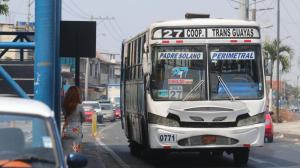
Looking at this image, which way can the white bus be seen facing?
toward the camera

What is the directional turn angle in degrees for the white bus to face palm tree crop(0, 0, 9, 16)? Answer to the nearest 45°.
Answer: approximately 90° to its right

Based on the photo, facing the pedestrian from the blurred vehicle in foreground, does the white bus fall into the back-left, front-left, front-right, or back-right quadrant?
front-right

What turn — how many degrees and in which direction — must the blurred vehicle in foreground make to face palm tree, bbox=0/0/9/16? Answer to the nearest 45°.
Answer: approximately 180°

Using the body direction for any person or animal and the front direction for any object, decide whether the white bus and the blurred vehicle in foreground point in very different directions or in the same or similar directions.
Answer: same or similar directions

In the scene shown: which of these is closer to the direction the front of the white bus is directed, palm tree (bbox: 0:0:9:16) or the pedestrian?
the pedestrian

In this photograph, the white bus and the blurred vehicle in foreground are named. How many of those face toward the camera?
2

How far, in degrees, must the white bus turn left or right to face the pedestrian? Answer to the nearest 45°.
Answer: approximately 45° to its right

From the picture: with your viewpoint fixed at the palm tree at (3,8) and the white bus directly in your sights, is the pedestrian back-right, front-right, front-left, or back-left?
front-right

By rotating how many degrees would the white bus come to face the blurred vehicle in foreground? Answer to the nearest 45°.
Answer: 0° — it already faces it

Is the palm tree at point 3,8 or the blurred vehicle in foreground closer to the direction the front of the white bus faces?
the blurred vehicle in foreground

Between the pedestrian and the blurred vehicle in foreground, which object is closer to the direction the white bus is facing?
the blurred vehicle in foreground

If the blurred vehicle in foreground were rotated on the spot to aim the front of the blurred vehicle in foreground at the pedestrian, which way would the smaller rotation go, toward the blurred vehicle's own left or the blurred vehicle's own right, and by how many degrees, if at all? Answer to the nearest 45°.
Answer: approximately 180°
